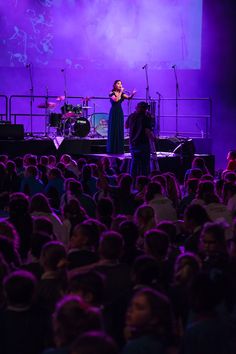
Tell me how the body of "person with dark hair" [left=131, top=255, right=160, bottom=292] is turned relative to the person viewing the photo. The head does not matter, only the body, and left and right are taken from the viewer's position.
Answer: facing away from the viewer

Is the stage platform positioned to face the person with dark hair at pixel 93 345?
yes

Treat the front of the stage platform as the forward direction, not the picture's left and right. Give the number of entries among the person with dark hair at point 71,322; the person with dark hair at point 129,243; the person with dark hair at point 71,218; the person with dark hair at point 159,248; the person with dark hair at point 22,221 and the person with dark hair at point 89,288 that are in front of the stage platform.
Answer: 6

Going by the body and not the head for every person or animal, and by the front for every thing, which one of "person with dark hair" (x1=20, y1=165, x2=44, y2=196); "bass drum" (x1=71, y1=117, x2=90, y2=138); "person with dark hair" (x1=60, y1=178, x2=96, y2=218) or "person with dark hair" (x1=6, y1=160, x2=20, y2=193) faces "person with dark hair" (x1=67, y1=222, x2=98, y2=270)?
the bass drum

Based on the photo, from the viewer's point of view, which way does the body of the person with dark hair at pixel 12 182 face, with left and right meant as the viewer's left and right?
facing away from the viewer

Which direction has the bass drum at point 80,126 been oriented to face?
toward the camera

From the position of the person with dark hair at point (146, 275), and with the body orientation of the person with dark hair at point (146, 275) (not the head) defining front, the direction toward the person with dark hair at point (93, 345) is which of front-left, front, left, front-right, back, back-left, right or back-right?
back

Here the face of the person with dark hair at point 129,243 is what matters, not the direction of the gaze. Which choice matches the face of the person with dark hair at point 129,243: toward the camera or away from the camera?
away from the camera

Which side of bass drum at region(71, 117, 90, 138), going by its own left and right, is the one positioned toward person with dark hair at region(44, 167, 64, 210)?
front

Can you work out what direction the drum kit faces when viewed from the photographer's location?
facing the viewer and to the right of the viewer

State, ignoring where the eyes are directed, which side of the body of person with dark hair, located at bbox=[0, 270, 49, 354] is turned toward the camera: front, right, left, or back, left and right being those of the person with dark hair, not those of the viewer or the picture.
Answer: back

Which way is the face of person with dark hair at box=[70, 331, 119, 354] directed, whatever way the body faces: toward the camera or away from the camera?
away from the camera

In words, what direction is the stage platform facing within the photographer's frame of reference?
facing the viewer

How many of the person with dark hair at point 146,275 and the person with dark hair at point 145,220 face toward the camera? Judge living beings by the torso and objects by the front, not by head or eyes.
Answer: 0

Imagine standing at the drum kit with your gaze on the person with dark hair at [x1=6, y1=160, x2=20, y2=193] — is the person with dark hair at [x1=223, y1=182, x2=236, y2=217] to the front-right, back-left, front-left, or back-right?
front-left

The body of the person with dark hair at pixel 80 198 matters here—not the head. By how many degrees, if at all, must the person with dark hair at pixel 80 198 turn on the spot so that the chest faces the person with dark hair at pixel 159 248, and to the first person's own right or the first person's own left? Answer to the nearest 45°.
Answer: approximately 180°

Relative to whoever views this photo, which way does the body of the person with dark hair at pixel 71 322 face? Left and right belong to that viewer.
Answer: facing away from the viewer

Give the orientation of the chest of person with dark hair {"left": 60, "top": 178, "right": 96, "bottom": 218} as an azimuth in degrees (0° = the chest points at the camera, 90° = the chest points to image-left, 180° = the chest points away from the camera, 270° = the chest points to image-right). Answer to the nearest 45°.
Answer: approximately 180°

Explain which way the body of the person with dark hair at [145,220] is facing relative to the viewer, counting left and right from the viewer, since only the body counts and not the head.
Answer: facing away from the viewer
